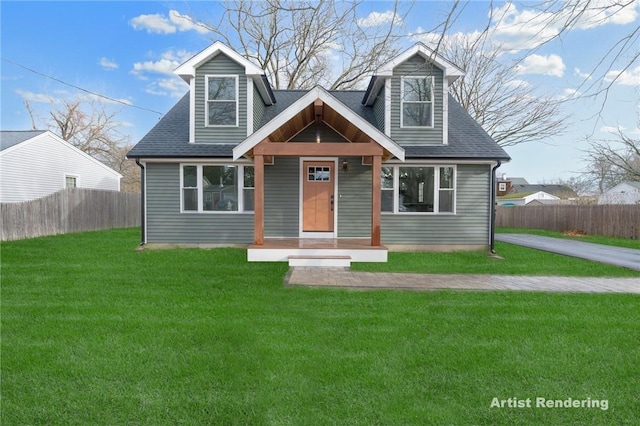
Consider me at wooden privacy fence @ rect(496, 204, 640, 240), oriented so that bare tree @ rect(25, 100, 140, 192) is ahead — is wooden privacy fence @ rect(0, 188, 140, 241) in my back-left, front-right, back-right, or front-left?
front-left

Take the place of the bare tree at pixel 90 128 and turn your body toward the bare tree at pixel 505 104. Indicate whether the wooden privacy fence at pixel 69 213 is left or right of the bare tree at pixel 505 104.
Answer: right

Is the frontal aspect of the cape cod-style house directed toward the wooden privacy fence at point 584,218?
no

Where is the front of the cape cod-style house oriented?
toward the camera

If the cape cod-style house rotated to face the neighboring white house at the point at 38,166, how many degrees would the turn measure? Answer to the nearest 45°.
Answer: approximately 135° to its right

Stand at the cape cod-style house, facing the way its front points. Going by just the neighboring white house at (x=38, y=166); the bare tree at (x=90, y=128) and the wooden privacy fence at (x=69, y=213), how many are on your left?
0

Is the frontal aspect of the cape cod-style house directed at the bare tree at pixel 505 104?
no

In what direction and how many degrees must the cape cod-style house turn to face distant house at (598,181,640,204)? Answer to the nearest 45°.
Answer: approximately 135° to its left

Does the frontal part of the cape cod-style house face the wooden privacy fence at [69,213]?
no
